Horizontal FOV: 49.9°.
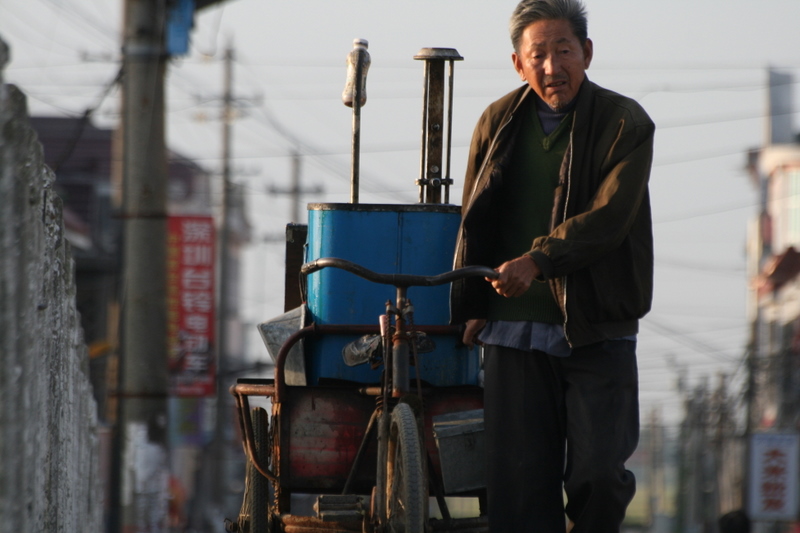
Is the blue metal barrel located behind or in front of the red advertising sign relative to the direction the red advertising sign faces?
in front

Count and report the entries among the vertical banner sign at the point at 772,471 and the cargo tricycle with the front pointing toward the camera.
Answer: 2

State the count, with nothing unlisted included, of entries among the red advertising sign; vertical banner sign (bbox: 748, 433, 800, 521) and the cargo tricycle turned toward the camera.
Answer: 3

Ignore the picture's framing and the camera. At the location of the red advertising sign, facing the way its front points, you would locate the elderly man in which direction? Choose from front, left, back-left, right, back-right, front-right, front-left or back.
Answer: front

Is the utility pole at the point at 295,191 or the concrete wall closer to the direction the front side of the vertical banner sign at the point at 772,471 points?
the concrete wall

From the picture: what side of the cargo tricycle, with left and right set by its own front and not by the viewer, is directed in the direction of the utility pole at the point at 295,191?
back

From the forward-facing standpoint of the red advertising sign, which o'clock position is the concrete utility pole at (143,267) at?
The concrete utility pole is roughly at 12 o'clock from the red advertising sign.

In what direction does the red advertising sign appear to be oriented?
toward the camera

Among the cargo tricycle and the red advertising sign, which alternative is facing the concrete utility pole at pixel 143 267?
the red advertising sign

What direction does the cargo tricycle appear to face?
toward the camera

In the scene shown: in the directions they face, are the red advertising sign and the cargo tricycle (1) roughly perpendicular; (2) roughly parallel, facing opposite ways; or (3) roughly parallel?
roughly parallel

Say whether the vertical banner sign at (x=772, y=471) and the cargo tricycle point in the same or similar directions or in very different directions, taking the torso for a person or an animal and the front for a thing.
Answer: same or similar directions

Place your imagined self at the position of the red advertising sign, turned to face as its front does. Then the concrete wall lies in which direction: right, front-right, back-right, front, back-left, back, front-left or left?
front

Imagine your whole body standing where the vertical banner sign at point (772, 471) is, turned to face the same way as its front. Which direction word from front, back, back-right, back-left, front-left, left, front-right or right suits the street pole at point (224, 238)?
right

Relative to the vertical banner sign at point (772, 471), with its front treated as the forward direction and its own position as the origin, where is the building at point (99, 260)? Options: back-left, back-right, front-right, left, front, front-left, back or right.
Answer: right

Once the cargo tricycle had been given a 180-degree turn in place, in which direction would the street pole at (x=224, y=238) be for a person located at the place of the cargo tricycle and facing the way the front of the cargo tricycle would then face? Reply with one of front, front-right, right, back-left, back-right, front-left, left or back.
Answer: front

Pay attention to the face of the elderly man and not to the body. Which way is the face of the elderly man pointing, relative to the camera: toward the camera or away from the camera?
toward the camera

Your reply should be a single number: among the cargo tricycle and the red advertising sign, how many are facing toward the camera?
2
